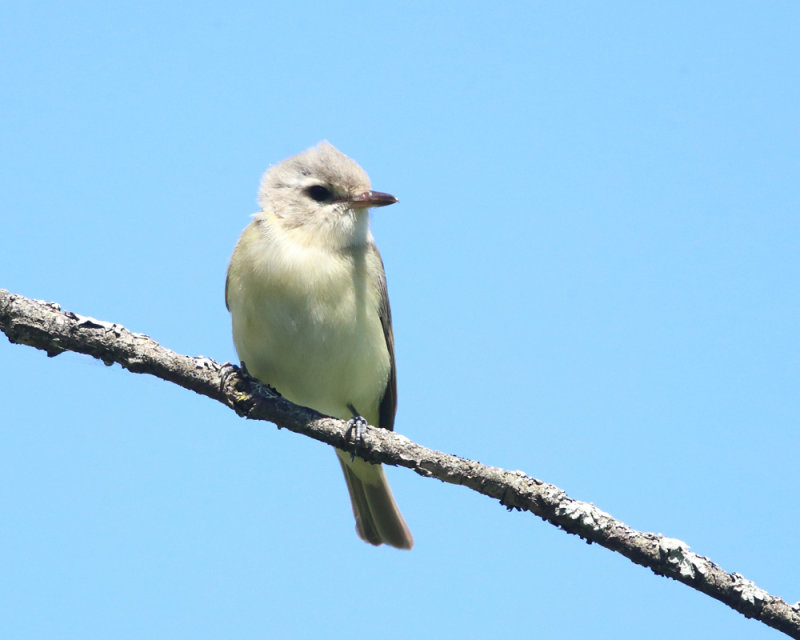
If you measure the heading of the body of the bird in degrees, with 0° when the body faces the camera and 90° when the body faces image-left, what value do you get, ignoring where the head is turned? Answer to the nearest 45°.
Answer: approximately 0°
